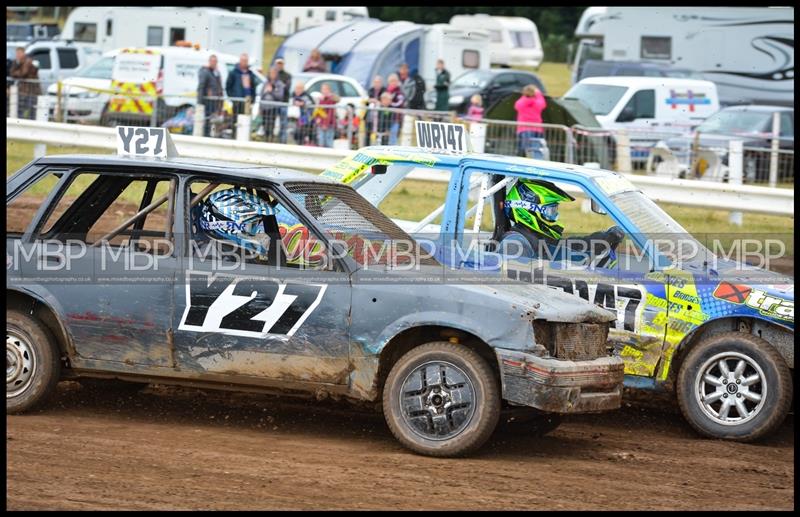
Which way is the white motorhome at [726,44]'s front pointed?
to the viewer's left

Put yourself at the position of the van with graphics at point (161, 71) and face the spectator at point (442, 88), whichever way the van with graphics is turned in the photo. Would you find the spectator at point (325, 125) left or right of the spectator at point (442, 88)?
right

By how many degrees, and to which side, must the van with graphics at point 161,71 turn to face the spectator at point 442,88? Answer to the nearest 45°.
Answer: approximately 90° to its right

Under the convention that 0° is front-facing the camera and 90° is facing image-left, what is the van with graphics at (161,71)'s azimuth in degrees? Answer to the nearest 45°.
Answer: approximately 225°

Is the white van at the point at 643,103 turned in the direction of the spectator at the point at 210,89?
yes

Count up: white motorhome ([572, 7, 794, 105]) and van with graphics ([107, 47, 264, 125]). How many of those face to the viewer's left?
1

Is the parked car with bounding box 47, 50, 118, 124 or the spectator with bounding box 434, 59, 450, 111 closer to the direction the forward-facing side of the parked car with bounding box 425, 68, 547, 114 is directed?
the parked car
